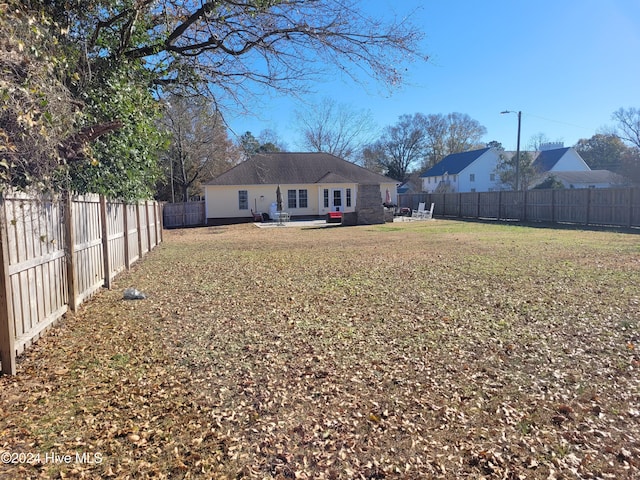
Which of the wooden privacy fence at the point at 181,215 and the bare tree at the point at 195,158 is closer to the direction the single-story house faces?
the bare tree

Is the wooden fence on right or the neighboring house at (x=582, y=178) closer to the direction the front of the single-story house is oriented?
the neighboring house

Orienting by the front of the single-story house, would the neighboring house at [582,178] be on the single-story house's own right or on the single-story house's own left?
on the single-story house's own right

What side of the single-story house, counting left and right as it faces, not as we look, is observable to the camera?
back

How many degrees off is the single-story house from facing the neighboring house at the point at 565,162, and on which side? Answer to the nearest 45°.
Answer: approximately 45° to its right

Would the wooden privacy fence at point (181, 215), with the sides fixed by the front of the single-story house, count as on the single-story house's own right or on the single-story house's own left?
on the single-story house's own left

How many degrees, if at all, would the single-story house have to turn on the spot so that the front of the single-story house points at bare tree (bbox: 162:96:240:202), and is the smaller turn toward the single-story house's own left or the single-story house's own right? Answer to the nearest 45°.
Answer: approximately 45° to the single-story house's own left
